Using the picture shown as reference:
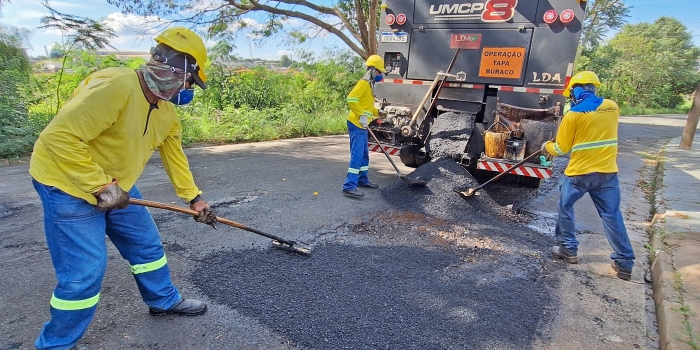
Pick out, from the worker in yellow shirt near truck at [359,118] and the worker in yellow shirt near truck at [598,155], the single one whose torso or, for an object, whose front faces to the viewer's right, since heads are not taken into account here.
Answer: the worker in yellow shirt near truck at [359,118]

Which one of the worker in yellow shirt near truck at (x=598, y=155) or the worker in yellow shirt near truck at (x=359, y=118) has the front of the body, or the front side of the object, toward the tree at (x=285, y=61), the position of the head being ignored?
the worker in yellow shirt near truck at (x=598, y=155)

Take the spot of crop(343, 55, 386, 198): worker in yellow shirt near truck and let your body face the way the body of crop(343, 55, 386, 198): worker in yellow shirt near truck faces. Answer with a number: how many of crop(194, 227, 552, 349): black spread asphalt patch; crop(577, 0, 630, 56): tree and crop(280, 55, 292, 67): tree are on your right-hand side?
1

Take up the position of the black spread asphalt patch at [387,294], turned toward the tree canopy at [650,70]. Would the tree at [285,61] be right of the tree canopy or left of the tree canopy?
left

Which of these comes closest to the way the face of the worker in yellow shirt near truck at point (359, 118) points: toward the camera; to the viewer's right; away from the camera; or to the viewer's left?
to the viewer's right

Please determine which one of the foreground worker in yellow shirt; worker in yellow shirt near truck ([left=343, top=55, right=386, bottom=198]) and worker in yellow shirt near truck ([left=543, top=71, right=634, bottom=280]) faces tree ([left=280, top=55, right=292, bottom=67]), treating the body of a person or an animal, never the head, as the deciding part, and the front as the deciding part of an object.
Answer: worker in yellow shirt near truck ([left=543, top=71, right=634, bottom=280])

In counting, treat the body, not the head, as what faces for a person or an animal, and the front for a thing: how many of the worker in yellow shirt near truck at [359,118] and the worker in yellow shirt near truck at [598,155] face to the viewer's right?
1

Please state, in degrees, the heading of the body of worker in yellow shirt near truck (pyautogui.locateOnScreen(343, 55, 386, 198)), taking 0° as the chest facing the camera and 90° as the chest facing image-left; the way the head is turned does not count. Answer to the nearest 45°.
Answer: approximately 270°

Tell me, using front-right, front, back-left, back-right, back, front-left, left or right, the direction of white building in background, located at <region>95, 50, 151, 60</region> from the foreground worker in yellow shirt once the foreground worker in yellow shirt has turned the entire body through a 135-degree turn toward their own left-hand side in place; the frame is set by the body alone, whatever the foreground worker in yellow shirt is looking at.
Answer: front

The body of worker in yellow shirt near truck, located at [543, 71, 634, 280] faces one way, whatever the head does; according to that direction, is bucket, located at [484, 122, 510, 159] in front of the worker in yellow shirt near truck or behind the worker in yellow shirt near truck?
in front

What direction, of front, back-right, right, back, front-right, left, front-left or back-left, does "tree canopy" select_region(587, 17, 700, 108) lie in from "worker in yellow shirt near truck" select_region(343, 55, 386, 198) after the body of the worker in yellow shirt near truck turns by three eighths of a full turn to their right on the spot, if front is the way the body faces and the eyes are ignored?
back
